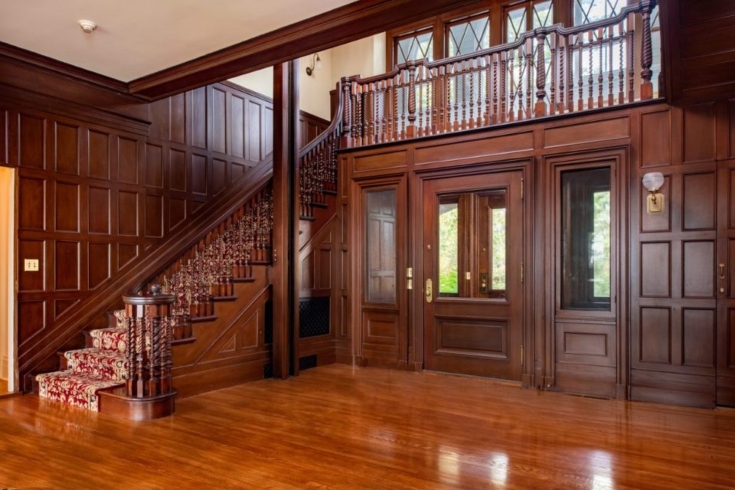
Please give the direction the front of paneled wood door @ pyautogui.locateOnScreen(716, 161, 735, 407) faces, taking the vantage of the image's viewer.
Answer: facing the viewer

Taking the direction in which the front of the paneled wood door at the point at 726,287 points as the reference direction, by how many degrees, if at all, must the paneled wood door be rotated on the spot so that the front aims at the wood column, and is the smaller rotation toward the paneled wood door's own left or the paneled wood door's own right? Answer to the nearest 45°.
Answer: approximately 90° to the paneled wood door's own right

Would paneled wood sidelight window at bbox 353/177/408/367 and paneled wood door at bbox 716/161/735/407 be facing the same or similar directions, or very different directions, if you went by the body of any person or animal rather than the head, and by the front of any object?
same or similar directions

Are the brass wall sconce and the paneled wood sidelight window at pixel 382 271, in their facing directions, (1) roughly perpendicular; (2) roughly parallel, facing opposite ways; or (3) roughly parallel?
roughly parallel

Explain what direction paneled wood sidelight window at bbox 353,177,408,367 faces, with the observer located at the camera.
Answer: facing the viewer and to the left of the viewer

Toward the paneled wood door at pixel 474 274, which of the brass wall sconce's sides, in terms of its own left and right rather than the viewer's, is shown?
right

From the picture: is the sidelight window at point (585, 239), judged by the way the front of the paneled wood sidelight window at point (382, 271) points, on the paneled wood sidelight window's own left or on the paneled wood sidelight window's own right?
on the paneled wood sidelight window's own left

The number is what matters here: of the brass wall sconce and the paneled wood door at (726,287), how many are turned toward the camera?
2
